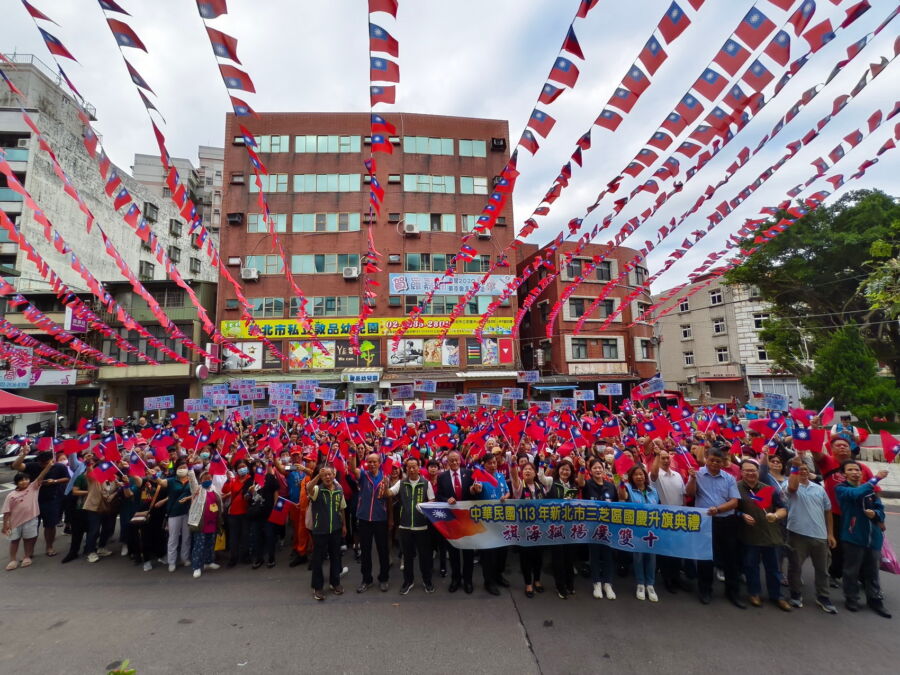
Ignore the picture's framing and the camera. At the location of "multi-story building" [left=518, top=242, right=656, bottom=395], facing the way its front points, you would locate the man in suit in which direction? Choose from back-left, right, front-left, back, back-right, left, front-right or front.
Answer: front

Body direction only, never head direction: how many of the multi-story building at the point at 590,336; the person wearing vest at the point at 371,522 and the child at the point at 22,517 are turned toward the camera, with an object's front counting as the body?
3

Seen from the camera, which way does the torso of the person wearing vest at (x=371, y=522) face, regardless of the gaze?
toward the camera

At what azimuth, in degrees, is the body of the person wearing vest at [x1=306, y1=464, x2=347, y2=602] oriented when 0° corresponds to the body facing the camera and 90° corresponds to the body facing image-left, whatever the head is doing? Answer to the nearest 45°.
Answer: approximately 0°

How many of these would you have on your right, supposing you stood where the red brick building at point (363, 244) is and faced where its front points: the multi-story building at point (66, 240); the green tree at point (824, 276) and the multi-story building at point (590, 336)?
1

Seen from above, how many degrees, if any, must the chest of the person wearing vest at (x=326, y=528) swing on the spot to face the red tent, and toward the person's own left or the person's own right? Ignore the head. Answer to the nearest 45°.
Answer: approximately 135° to the person's own right

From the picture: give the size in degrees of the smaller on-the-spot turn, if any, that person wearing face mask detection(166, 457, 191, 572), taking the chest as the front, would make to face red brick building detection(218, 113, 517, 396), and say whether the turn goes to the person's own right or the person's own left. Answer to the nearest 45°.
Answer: approximately 135° to the person's own left

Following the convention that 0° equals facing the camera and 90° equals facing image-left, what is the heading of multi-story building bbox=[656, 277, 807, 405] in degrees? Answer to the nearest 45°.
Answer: approximately 45°

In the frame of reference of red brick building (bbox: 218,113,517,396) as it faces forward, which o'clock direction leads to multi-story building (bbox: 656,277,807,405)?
The multi-story building is roughly at 9 o'clock from the red brick building.

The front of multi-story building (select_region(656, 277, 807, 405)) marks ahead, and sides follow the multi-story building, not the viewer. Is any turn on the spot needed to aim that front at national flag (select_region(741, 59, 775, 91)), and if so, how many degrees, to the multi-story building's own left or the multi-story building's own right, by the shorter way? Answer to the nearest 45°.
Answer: approximately 45° to the multi-story building's own left

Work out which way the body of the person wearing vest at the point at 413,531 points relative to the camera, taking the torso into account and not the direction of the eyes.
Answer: toward the camera

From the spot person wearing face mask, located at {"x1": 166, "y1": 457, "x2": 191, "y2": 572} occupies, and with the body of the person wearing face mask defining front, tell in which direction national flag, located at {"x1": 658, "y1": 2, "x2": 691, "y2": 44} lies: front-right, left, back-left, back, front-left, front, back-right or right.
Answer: front-left
